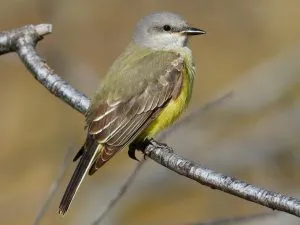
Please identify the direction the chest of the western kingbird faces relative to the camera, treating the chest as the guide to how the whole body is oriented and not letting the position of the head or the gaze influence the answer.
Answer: to the viewer's right
